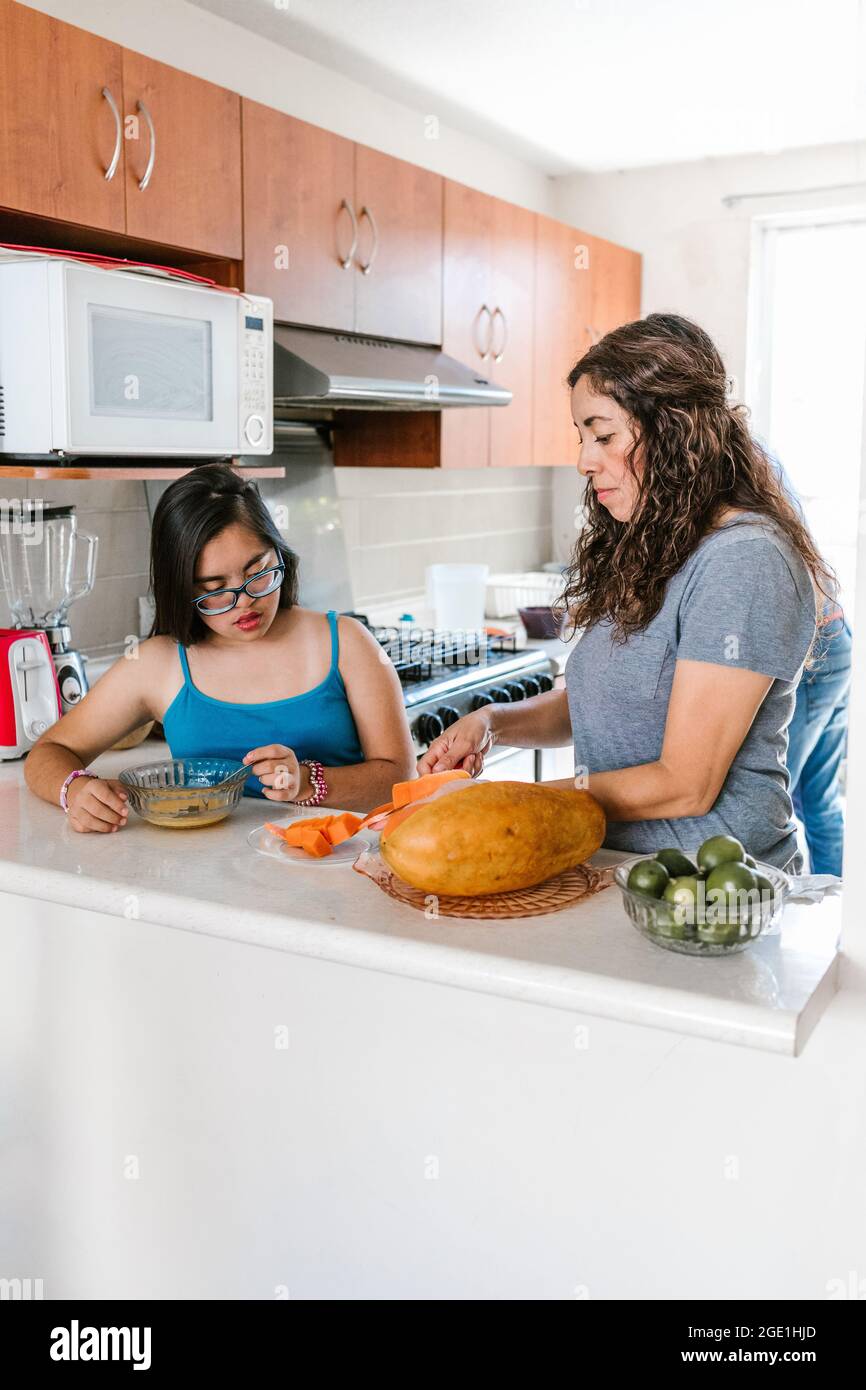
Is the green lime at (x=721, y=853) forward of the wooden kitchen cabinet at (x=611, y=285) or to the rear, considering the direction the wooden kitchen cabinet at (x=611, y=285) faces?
forward

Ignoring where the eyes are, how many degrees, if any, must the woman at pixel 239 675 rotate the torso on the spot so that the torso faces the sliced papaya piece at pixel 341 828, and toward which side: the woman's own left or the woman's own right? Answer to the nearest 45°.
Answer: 0° — they already face it

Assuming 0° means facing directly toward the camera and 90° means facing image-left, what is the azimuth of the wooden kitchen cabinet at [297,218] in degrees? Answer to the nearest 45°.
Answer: approximately 315°

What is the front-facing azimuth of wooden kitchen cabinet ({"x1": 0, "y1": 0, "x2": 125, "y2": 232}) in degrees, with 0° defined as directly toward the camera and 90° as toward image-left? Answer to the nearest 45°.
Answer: approximately 315°

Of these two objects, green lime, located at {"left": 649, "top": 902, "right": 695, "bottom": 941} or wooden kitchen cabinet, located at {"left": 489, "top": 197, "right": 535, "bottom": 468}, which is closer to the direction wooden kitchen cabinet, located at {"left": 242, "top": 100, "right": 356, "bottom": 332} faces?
the green lime

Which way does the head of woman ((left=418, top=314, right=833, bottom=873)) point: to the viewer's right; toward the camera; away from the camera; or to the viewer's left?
to the viewer's left

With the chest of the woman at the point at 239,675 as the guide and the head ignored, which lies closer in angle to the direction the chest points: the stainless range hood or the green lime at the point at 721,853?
the green lime

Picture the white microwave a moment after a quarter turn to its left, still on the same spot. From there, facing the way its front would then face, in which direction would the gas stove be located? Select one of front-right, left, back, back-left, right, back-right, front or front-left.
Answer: front

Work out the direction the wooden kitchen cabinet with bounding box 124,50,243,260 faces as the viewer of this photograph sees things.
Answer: facing the viewer and to the right of the viewer
